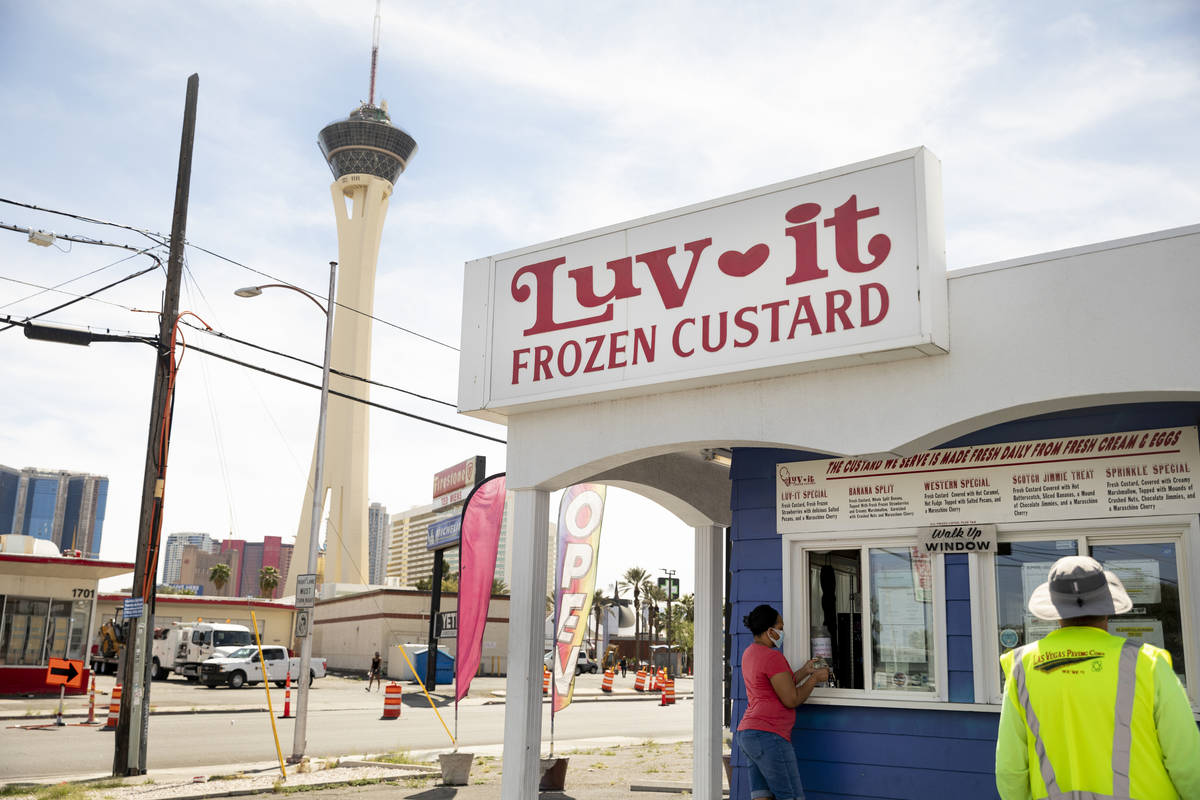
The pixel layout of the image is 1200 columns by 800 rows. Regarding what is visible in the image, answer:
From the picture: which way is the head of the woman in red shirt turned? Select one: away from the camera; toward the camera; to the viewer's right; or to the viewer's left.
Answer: to the viewer's right

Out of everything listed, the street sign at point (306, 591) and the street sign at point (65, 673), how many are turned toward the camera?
2

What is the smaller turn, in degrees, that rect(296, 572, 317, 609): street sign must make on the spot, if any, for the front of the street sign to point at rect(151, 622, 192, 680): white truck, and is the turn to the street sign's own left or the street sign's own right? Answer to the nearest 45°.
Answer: approximately 180°

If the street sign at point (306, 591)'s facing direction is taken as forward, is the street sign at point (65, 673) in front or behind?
behind

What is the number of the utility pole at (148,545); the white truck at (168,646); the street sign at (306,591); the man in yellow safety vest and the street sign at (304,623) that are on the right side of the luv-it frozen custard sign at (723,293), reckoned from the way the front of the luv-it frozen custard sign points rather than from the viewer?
4

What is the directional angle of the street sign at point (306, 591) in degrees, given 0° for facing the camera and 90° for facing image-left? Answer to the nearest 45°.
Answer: approximately 0°

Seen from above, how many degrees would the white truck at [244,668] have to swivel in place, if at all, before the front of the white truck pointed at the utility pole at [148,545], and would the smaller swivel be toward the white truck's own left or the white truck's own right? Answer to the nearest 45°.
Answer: approximately 45° to the white truck's own left

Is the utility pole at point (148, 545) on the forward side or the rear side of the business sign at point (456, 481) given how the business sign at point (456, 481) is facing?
on the forward side

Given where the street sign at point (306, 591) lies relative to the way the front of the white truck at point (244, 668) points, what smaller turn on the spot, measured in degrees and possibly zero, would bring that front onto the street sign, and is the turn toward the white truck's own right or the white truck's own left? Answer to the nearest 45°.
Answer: approximately 45° to the white truck's own left

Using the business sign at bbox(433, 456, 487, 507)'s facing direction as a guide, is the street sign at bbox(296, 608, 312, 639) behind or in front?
in front

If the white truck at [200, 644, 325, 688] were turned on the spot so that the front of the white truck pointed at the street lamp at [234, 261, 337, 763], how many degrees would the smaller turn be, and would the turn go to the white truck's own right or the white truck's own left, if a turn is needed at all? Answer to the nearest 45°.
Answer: approximately 45° to the white truck's own left

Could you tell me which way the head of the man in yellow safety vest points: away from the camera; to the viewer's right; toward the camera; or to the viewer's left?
away from the camera
